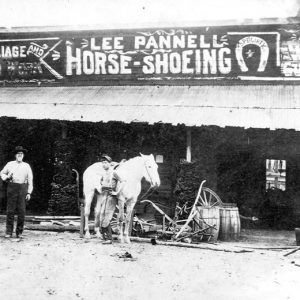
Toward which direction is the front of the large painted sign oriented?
toward the camera

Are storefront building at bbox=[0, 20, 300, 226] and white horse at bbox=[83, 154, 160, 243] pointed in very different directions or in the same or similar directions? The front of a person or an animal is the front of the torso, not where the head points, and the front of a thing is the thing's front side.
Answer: same or similar directions

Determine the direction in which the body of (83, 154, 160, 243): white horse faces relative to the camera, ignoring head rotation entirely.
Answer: toward the camera

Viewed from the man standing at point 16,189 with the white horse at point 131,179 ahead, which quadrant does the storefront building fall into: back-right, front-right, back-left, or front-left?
front-left

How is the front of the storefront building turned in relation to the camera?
facing the viewer

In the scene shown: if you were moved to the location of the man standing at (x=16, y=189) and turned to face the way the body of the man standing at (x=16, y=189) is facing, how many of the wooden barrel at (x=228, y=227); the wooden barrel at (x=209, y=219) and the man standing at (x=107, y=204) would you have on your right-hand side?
0

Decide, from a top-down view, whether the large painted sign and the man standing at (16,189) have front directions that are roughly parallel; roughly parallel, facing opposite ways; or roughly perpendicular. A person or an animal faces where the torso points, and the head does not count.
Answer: roughly parallel

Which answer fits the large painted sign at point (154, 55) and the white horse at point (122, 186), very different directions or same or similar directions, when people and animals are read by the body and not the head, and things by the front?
same or similar directions

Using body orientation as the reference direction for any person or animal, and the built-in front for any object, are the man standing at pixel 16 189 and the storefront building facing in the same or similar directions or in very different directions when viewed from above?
same or similar directions

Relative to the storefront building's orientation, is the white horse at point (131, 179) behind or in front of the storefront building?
in front

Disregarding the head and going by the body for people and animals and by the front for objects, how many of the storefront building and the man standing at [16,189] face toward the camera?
2
